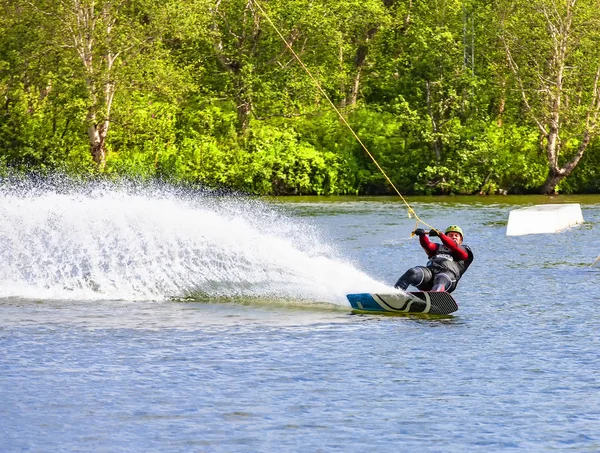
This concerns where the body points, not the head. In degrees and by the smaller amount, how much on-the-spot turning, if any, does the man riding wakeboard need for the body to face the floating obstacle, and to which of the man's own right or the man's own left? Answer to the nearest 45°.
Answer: approximately 135° to the man's own right

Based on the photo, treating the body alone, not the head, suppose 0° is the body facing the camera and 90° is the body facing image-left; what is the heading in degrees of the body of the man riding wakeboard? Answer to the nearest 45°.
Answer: approximately 45°

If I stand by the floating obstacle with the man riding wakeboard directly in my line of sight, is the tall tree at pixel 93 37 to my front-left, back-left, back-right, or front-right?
back-right

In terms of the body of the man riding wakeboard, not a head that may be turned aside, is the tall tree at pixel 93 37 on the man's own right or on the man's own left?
on the man's own right
